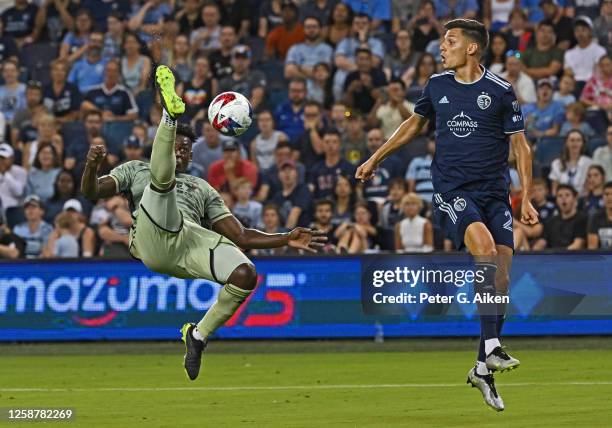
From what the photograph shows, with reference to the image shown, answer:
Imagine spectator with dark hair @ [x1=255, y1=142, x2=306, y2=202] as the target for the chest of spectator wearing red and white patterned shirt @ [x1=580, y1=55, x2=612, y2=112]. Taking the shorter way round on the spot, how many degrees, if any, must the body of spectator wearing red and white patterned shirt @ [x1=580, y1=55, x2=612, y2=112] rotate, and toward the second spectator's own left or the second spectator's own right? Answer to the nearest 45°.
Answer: approximately 90° to the second spectator's own right

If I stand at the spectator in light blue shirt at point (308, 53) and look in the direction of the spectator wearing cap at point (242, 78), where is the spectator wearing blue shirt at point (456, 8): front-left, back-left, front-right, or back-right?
back-left

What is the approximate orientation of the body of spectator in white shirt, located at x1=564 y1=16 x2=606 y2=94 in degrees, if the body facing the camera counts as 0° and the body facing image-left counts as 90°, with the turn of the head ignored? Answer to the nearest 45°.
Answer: approximately 0°

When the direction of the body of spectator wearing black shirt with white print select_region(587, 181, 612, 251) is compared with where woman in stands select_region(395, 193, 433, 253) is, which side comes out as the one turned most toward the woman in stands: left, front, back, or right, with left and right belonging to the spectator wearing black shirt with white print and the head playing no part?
right

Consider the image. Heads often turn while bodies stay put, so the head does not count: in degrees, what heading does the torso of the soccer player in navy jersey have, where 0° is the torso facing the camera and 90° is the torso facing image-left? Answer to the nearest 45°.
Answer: approximately 0°

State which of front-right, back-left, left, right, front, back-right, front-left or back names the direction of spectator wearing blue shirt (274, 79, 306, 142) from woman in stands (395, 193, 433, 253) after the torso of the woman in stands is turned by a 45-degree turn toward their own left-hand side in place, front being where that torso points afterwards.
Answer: back

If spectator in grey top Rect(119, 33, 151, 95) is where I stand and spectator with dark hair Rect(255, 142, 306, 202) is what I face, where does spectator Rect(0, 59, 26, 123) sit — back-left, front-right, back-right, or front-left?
back-right

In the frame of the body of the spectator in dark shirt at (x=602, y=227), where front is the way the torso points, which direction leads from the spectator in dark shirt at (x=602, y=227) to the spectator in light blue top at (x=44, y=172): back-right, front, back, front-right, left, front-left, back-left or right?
right

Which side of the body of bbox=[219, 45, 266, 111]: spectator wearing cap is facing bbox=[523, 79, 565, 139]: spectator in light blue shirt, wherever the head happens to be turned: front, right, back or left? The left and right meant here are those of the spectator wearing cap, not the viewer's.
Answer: left
